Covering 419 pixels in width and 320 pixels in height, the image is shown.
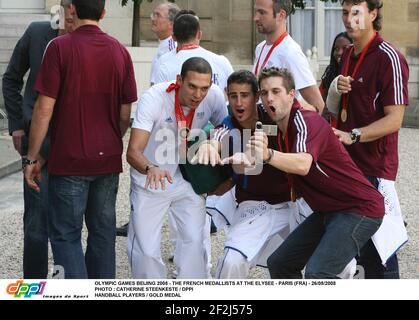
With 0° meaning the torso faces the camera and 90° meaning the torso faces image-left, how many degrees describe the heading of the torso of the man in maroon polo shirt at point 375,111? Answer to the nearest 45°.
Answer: approximately 45°

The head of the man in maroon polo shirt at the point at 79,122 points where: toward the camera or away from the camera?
away from the camera

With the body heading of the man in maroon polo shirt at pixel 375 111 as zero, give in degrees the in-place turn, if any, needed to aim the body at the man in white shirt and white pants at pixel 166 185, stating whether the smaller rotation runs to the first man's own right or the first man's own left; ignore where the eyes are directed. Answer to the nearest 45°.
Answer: approximately 45° to the first man's own right

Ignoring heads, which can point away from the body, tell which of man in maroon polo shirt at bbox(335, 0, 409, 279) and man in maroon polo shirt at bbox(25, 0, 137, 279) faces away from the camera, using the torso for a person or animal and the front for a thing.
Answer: man in maroon polo shirt at bbox(25, 0, 137, 279)

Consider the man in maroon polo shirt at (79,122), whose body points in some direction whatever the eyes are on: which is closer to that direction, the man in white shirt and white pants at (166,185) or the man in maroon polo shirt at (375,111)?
the man in white shirt and white pants

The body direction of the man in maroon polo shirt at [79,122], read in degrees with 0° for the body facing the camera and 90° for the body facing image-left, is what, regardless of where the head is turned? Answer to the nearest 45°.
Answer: approximately 180°

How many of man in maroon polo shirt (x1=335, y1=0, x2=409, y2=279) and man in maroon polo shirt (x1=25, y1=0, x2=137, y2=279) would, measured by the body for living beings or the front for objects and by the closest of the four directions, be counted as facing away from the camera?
1

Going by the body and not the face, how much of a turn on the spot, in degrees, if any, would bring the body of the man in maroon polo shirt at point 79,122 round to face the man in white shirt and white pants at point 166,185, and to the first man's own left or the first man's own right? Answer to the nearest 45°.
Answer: approximately 45° to the first man's own right

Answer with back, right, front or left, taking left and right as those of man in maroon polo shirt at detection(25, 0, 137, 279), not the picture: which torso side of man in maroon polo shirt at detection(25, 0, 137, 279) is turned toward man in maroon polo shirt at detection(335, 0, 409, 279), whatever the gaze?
right

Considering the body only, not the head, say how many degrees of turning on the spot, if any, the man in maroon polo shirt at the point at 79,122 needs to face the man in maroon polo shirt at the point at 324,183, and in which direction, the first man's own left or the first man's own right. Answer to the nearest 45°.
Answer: approximately 90° to the first man's own right
